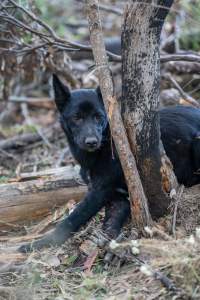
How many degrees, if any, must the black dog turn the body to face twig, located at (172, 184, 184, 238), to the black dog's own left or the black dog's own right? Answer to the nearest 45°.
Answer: approximately 90° to the black dog's own left

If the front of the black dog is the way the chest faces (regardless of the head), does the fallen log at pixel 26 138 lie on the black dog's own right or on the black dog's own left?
on the black dog's own right

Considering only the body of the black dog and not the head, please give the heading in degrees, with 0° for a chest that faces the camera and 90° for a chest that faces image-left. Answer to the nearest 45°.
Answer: approximately 45°

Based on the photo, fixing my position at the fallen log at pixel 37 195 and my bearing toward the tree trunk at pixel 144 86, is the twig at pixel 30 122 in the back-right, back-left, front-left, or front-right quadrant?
back-left

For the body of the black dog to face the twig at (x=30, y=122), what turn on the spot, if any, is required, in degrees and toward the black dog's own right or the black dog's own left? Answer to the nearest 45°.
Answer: approximately 135° to the black dog's own right

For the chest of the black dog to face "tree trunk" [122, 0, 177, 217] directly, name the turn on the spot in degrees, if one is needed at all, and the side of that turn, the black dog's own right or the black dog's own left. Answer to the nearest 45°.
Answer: approximately 90° to the black dog's own left
